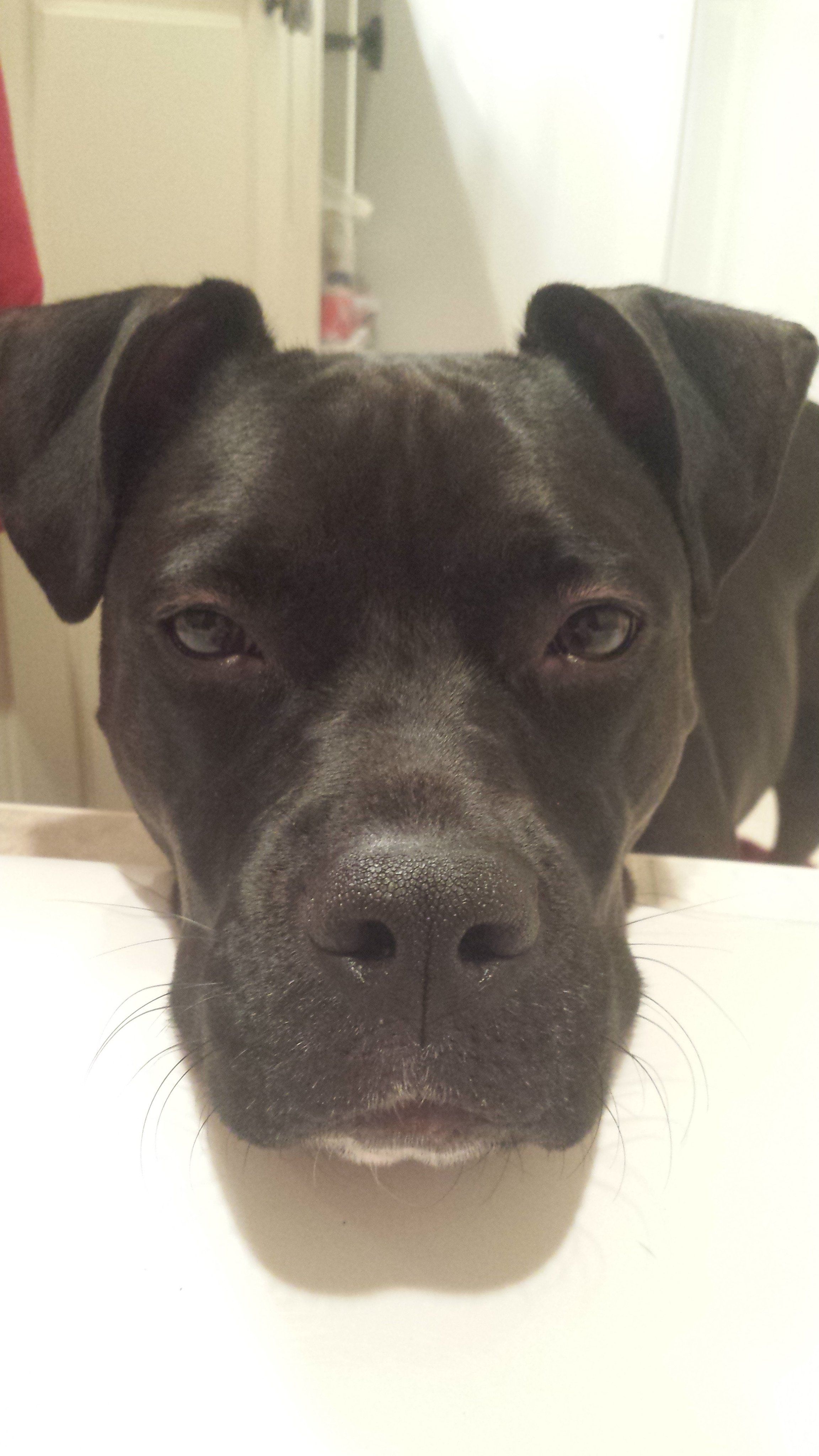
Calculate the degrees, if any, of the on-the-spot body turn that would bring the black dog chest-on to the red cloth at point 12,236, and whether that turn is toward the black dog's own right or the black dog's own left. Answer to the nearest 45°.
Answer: approximately 135° to the black dog's own right

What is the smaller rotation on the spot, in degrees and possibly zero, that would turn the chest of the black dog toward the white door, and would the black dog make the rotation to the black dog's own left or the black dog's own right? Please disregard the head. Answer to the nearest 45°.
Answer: approximately 180°

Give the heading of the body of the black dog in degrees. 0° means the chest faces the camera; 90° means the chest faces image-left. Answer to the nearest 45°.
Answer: approximately 0°
